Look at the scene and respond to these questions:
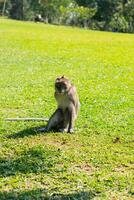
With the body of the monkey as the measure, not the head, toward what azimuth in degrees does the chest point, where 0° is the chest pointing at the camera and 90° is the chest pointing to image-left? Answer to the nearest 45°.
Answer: approximately 45°
